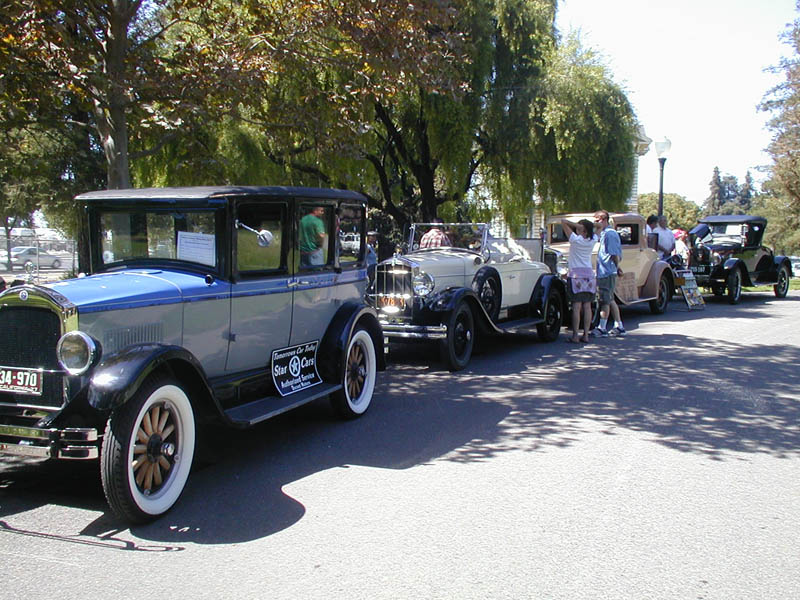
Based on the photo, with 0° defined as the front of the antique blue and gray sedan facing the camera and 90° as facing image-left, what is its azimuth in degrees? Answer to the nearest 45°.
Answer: approximately 45°

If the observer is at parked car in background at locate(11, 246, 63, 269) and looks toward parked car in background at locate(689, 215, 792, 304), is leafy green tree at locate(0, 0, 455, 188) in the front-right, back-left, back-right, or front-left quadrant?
front-right

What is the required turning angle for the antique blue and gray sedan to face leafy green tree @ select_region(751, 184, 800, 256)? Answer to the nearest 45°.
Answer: approximately 180°

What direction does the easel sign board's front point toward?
toward the camera

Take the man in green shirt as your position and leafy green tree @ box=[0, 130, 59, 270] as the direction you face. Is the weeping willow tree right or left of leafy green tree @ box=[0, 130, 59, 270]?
right

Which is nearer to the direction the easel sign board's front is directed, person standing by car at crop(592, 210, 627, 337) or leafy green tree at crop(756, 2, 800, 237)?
the person standing by car

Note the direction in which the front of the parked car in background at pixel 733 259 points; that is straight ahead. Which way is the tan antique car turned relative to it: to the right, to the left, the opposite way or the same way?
the same way

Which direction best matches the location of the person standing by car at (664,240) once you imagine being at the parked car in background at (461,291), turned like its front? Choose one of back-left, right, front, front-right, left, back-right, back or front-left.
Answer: back

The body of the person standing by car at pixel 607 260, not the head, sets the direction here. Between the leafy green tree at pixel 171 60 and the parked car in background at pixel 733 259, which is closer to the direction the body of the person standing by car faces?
the leafy green tree

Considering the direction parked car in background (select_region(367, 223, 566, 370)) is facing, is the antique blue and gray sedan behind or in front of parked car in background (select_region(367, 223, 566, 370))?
in front

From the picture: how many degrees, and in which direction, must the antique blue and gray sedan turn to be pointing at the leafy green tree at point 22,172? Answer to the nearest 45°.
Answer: approximately 135° to its right

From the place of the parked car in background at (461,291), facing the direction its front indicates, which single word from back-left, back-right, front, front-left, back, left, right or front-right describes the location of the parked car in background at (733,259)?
back

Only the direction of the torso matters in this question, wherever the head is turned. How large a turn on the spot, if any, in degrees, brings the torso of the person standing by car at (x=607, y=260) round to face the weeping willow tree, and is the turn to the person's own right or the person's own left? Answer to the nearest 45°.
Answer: approximately 45° to the person's own right

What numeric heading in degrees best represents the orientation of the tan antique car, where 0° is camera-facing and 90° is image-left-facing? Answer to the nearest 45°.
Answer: approximately 45°

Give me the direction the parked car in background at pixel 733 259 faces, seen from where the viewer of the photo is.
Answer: facing the viewer and to the left of the viewer

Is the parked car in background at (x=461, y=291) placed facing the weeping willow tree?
no

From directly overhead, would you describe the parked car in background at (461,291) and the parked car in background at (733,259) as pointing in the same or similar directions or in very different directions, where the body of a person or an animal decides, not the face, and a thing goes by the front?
same or similar directions

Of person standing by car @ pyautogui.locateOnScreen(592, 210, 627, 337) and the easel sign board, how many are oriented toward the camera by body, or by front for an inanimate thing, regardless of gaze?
1
